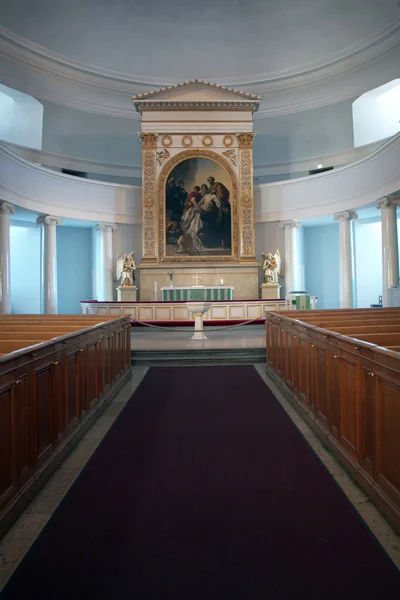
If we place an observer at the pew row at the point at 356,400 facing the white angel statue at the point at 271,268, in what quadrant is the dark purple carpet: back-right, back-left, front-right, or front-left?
back-left

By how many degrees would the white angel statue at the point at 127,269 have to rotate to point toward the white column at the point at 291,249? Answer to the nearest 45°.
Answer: approximately 45° to its left

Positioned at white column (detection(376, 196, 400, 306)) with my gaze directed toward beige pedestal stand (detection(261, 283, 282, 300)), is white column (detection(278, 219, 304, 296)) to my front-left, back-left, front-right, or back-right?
front-right

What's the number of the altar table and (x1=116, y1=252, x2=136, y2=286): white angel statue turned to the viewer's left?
0

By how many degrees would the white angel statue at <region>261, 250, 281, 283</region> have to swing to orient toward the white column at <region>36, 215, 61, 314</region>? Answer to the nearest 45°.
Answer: approximately 45° to its right

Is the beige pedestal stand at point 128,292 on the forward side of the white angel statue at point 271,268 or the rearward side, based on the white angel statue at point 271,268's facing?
on the forward side

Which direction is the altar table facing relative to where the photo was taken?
toward the camera

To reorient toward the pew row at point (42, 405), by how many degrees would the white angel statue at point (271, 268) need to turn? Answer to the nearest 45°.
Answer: approximately 45° to its left

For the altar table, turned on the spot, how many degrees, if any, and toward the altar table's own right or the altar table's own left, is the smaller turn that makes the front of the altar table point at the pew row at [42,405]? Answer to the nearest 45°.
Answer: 0° — it already faces it

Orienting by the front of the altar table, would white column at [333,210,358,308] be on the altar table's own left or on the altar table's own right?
on the altar table's own left

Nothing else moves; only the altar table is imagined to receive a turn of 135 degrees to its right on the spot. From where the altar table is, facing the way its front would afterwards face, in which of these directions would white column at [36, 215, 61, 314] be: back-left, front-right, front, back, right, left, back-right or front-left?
front-left

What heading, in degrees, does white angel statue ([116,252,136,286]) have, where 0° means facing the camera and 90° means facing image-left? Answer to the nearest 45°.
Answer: approximately 315°

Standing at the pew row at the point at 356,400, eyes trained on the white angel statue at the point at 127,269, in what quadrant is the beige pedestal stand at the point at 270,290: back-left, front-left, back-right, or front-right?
front-right

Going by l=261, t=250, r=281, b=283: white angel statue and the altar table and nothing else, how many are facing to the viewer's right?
0

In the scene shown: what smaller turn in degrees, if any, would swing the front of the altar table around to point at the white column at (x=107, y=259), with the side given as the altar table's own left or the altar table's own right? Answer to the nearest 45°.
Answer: approximately 135° to the altar table's own right

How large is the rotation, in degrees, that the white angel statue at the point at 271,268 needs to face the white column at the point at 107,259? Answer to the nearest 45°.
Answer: approximately 45° to its right

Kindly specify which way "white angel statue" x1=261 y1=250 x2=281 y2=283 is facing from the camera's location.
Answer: facing the viewer and to the left of the viewer
